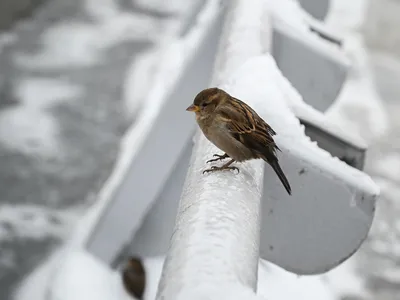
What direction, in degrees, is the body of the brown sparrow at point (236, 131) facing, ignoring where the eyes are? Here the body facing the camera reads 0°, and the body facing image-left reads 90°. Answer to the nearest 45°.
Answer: approximately 90°
